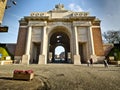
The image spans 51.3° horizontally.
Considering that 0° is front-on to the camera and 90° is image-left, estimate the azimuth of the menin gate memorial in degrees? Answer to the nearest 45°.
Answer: approximately 0°
